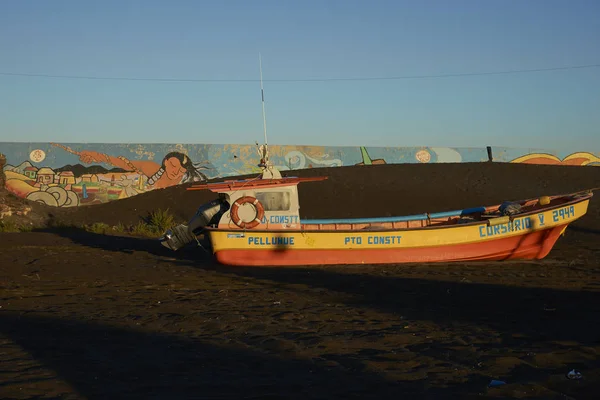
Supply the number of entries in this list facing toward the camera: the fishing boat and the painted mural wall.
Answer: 1

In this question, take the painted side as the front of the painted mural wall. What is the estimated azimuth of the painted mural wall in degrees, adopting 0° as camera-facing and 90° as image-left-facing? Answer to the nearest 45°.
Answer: approximately 0°

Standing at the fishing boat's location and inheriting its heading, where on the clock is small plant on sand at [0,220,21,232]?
The small plant on sand is roughly at 7 o'clock from the fishing boat.

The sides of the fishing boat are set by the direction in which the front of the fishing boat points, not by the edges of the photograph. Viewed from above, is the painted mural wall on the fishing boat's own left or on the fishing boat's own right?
on the fishing boat's own left

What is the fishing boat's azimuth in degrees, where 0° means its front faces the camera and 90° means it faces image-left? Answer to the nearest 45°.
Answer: approximately 270°

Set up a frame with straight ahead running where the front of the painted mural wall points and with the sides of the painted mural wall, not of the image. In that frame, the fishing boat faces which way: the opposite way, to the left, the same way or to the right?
to the left

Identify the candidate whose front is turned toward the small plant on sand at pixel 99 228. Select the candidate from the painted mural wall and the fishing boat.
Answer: the painted mural wall
